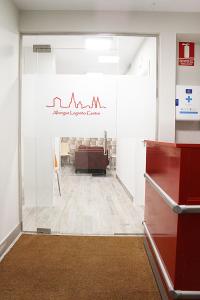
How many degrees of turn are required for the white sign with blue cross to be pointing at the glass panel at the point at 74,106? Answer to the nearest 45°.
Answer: approximately 90° to its right

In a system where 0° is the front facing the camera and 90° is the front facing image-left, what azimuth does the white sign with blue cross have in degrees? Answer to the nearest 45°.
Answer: approximately 0°
